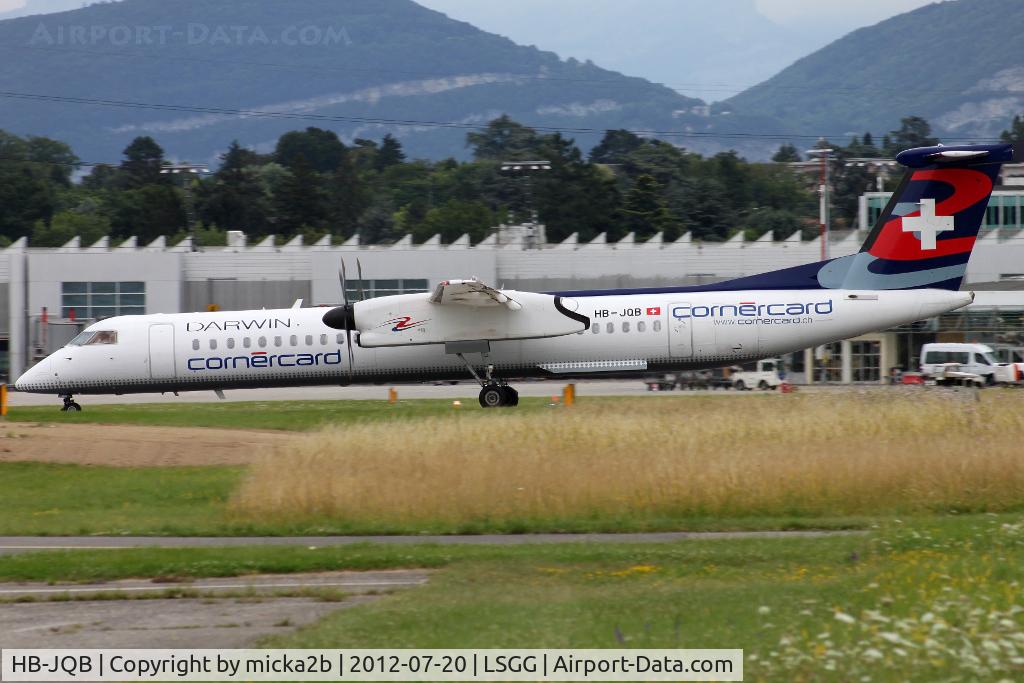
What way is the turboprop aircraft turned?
to the viewer's left

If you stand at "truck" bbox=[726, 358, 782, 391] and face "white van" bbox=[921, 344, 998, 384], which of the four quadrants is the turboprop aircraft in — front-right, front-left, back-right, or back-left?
back-right

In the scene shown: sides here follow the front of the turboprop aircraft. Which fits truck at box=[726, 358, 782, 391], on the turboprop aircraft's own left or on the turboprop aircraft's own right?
on the turboprop aircraft's own right

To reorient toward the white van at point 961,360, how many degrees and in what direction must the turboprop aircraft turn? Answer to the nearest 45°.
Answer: approximately 135° to its right
